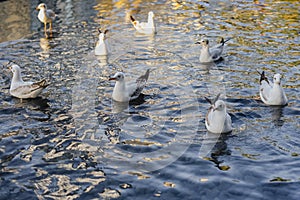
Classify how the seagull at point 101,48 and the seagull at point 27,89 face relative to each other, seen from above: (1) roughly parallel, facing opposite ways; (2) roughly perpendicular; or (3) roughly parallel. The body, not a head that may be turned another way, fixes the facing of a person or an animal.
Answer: roughly perpendicular

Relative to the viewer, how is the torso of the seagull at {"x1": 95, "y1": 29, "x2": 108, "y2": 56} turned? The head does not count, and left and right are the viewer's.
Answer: facing the viewer

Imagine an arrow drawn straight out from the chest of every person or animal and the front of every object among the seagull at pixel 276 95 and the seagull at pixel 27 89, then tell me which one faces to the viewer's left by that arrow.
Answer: the seagull at pixel 27 89

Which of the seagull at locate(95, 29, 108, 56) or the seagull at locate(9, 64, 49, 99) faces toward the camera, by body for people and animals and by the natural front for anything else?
the seagull at locate(95, 29, 108, 56)

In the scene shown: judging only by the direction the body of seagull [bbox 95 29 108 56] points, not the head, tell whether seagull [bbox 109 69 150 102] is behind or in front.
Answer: in front

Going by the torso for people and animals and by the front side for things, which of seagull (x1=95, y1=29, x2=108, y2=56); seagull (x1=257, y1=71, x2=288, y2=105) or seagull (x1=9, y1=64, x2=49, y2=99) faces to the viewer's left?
seagull (x1=9, y1=64, x2=49, y2=99)

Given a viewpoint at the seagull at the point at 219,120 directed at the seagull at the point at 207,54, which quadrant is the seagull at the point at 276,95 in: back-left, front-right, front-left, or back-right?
front-right

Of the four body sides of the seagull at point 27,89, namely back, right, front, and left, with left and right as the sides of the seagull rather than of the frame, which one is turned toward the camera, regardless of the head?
left

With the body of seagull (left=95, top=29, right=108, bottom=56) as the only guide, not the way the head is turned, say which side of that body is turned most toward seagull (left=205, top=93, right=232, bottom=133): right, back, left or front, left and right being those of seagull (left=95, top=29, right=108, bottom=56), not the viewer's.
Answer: front

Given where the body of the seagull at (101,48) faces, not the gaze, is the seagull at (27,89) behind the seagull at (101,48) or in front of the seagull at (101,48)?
in front

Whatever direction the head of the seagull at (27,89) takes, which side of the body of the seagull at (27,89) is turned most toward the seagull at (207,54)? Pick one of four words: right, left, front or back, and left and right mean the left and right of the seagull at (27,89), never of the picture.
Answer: back

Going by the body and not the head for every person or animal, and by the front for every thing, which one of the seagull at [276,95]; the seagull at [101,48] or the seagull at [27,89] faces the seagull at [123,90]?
the seagull at [101,48]

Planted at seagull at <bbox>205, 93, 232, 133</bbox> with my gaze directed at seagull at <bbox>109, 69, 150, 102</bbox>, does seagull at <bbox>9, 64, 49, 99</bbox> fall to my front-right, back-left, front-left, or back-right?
front-left
